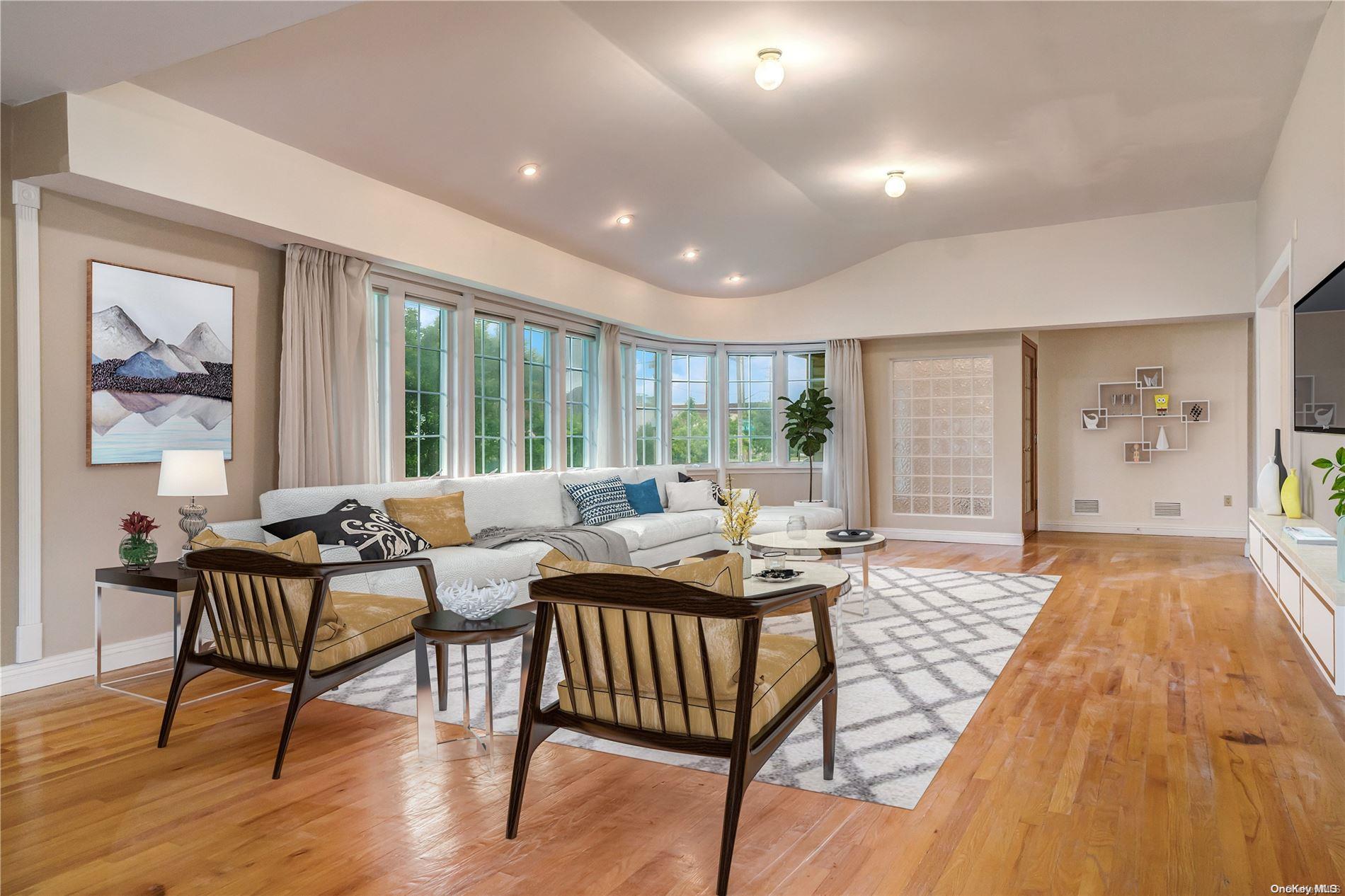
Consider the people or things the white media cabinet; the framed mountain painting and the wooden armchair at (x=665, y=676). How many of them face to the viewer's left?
1

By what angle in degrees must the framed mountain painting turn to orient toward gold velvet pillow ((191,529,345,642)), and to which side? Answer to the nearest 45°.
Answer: approximately 45° to its right

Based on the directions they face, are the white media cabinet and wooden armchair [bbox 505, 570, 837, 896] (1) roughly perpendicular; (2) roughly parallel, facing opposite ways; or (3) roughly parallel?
roughly perpendicular

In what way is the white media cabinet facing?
to the viewer's left

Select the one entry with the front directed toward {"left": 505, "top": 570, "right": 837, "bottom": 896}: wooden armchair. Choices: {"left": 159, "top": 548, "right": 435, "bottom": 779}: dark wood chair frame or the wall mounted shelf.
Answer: the wall mounted shelf

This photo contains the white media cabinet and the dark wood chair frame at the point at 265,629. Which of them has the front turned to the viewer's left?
the white media cabinet

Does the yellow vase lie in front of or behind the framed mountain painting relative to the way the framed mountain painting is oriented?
in front

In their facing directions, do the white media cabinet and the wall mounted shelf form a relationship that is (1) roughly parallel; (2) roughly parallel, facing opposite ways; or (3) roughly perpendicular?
roughly perpendicular

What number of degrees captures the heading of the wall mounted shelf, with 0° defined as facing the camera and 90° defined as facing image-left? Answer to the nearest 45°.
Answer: approximately 0°

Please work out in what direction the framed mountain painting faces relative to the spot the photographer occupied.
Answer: facing the viewer and to the right of the viewer

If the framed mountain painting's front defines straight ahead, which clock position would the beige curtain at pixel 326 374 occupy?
The beige curtain is roughly at 10 o'clock from the framed mountain painting.

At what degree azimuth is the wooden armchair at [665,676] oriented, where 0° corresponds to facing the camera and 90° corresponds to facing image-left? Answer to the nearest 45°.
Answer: approximately 225°

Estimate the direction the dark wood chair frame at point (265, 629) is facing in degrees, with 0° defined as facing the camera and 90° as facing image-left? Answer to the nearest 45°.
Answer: approximately 225°

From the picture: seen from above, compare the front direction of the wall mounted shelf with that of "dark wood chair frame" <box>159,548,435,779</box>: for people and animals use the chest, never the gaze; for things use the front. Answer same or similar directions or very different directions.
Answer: very different directions
